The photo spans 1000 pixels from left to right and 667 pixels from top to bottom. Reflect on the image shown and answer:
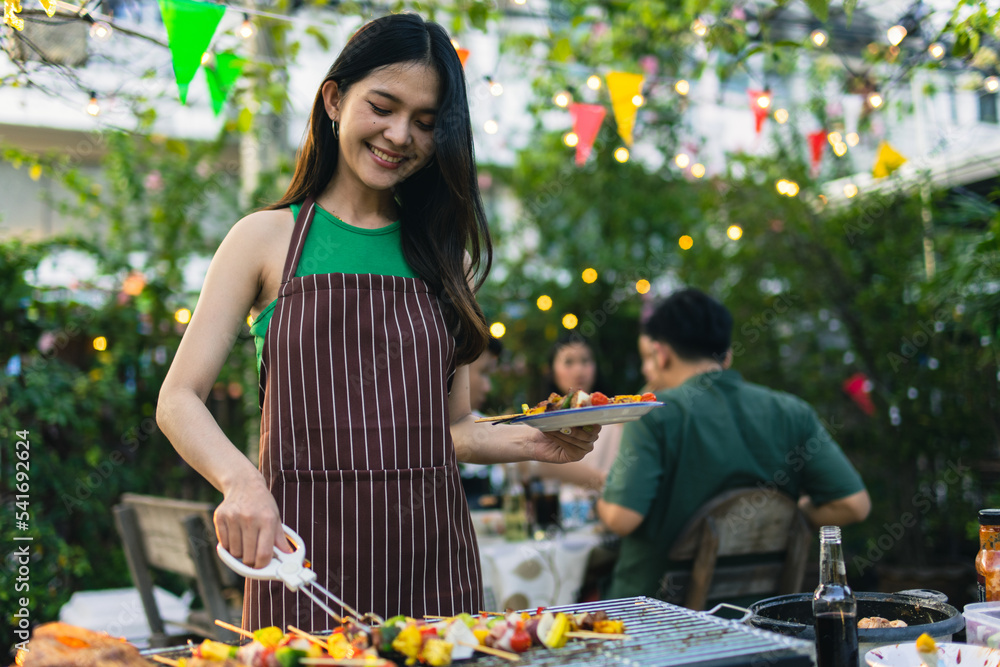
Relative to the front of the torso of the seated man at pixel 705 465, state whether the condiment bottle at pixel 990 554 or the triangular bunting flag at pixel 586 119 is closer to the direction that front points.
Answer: the triangular bunting flag

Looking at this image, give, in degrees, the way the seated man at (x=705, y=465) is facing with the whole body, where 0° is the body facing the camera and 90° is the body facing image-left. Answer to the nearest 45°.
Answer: approximately 135°

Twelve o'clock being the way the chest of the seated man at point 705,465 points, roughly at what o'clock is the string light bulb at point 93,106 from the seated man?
The string light bulb is roughly at 10 o'clock from the seated man.

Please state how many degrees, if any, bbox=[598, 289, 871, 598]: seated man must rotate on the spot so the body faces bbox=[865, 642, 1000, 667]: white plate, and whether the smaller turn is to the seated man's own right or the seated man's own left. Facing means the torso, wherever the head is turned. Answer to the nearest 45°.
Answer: approximately 135° to the seated man's own left

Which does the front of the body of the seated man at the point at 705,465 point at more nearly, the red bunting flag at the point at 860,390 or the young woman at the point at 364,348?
the red bunting flag

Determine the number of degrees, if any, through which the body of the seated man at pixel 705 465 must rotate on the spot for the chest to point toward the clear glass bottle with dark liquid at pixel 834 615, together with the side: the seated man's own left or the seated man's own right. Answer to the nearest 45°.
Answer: approximately 135° to the seated man's own left

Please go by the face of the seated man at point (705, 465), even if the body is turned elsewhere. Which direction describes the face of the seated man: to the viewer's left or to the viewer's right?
to the viewer's left
